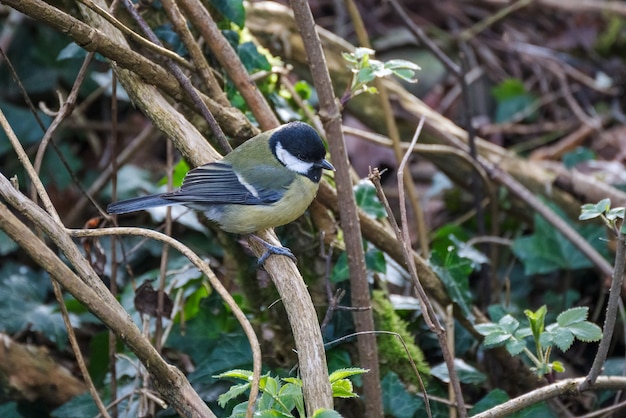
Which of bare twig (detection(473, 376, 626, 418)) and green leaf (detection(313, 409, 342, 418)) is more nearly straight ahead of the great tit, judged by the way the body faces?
the bare twig

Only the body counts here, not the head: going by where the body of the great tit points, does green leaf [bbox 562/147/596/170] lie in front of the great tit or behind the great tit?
in front

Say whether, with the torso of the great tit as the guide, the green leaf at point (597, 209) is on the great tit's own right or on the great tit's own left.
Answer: on the great tit's own left

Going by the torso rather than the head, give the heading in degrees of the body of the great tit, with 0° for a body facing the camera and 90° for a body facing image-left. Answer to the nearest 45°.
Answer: approximately 270°

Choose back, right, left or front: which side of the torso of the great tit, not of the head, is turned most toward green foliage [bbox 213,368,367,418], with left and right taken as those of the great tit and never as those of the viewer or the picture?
right

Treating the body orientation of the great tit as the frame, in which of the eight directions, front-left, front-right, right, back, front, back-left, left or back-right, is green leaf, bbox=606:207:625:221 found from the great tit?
front-right
